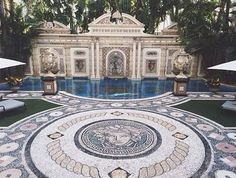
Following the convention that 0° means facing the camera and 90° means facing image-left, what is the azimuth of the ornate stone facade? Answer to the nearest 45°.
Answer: approximately 0°
